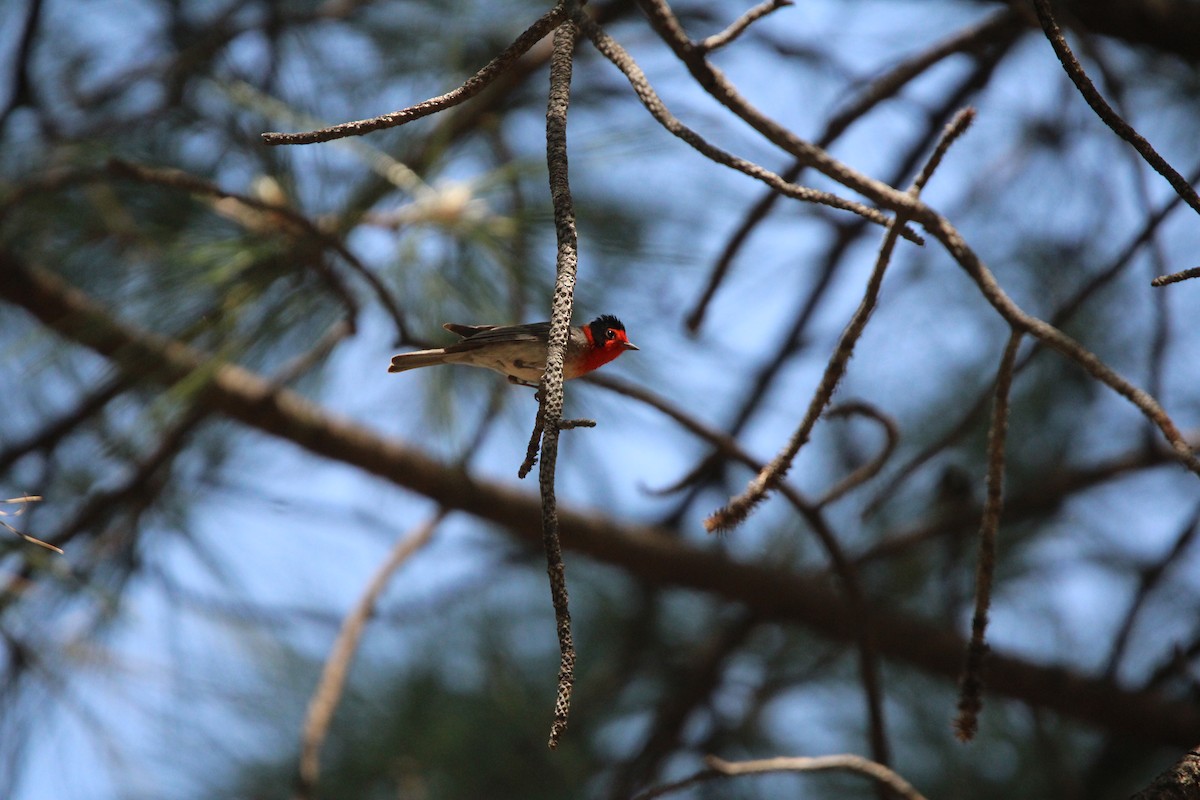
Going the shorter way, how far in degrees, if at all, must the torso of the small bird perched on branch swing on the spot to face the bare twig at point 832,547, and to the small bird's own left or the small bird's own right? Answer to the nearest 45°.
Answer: approximately 45° to the small bird's own left

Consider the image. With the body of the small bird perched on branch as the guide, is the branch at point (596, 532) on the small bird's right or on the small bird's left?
on the small bird's left

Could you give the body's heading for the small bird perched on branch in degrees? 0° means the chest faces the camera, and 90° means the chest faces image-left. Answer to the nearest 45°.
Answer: approximately 270°
